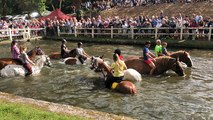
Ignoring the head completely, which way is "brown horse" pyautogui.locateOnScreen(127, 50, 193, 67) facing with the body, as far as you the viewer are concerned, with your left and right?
facing to the right of the viewer

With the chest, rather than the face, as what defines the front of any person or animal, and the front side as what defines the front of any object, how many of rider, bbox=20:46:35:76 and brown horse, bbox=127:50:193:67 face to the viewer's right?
2

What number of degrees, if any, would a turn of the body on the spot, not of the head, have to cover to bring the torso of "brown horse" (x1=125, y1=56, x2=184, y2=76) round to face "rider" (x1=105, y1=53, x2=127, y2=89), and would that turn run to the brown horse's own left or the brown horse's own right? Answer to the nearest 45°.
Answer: approximately 135° to the brown horse's own right

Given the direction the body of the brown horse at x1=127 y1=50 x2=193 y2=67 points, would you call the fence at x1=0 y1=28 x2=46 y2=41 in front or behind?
behind

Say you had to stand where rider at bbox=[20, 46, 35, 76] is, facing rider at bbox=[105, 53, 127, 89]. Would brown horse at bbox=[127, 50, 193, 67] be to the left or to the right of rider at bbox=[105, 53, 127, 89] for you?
left

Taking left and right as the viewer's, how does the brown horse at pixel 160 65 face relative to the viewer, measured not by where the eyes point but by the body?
facing to the right of the viewer

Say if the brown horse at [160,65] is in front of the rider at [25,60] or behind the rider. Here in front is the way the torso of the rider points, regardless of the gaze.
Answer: in front

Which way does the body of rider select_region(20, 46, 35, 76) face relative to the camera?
to the viewer's right

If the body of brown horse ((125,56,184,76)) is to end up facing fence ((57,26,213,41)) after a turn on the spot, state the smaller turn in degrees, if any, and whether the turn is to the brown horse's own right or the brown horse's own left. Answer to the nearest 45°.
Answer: approximately 90° to the brown horse's own left
